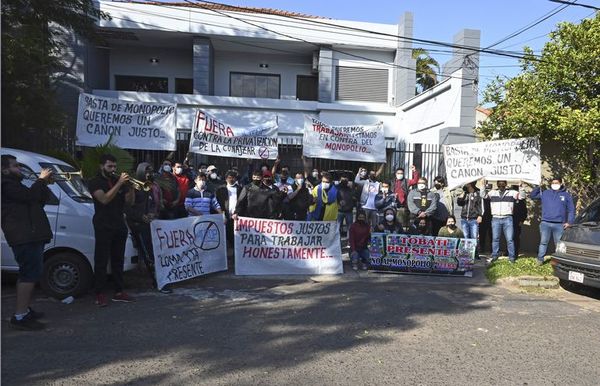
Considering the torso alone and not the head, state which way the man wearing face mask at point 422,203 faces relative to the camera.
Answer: toward the camera

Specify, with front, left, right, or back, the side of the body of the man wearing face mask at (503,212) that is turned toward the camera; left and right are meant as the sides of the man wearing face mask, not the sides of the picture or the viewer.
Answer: front

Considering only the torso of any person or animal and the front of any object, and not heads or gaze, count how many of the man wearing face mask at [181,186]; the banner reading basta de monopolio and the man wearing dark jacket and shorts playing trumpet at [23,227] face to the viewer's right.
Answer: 1

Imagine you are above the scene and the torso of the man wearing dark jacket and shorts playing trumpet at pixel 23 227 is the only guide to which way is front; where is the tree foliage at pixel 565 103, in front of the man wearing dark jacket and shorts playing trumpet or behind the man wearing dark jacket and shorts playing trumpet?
in front

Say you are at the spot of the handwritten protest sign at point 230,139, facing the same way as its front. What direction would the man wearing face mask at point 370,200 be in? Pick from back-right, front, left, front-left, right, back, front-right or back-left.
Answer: left

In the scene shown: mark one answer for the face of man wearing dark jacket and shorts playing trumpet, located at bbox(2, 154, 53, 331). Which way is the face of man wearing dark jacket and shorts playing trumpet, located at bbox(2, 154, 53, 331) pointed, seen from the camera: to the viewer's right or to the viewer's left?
to the viewer's right

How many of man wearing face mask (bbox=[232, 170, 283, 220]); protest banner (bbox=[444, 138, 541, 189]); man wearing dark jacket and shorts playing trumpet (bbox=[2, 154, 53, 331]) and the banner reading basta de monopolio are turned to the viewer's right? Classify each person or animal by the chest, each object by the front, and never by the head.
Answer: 1

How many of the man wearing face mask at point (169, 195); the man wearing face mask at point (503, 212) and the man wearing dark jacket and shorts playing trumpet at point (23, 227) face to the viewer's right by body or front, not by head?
1

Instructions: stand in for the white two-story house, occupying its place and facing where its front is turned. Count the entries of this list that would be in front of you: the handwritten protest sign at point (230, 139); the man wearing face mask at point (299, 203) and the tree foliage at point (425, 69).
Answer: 2

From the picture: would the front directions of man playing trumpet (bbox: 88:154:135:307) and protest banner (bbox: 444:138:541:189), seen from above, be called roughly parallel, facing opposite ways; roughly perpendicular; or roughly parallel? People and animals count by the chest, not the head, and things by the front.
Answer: roughly perpendicular

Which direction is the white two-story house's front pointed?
toward the camera

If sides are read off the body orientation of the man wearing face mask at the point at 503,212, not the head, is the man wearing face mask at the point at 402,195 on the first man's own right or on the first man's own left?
on the first man's own right
